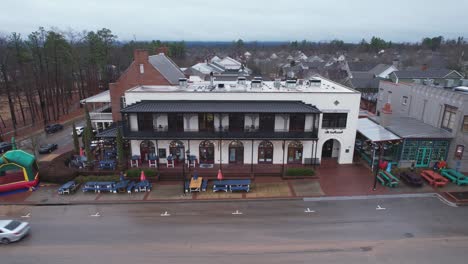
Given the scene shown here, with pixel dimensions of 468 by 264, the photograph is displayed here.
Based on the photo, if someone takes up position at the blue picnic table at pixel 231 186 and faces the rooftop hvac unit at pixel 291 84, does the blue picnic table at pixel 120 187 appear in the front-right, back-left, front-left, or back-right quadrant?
back-left

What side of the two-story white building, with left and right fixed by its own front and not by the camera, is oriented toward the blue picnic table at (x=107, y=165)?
right

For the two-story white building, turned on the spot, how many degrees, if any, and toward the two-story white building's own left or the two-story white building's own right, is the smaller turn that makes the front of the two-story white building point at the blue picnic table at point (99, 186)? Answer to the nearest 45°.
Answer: approximately 45° to the two-story white building's own right

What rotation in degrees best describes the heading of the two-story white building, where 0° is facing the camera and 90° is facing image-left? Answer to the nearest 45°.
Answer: approximately 0°

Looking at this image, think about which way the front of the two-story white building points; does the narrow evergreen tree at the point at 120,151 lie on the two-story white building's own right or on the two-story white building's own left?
on the two-story white building's own right

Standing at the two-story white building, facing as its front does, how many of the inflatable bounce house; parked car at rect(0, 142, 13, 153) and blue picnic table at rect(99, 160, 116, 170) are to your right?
3

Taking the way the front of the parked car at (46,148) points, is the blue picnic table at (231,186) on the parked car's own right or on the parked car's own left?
on the parked car's own left
